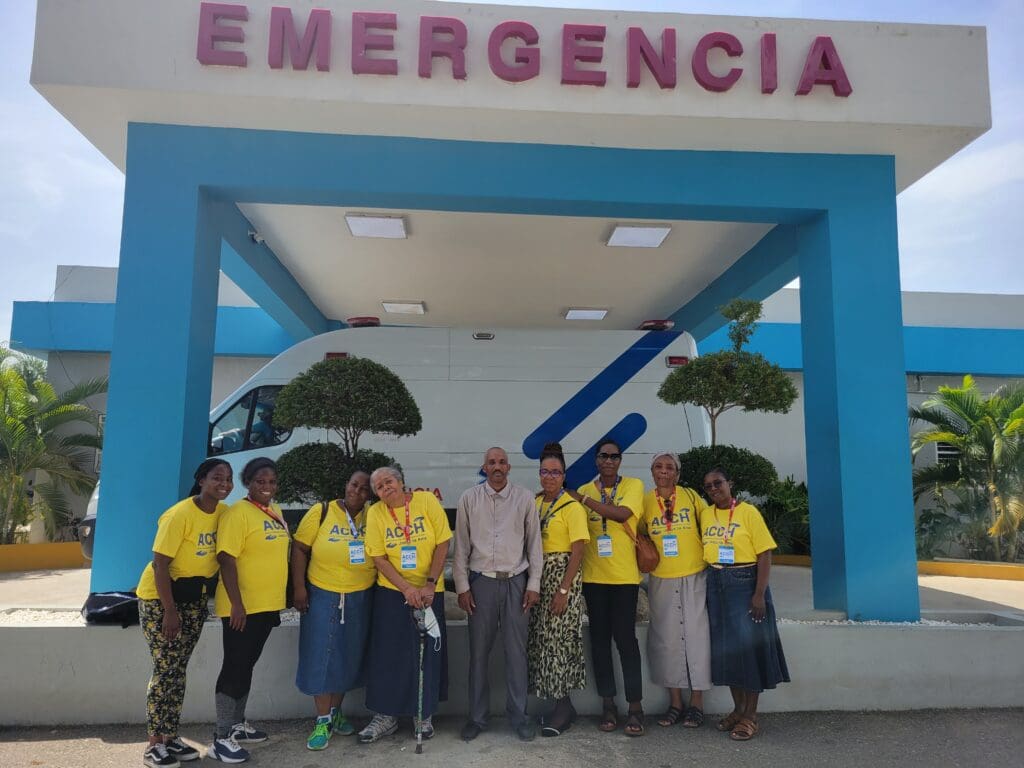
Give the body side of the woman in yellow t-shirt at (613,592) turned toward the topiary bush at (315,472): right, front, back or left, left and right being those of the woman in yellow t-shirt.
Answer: right

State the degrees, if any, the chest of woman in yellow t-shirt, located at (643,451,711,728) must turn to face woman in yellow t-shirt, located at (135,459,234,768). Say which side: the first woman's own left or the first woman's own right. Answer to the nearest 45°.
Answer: approximately 45° to the first woman's own right

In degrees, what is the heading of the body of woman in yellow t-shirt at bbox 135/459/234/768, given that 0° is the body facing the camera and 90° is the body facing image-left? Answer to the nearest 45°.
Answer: approximately 315°

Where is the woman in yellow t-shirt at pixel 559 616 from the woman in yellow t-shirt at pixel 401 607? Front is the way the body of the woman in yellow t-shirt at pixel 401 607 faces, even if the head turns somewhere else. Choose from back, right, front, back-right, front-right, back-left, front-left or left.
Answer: left

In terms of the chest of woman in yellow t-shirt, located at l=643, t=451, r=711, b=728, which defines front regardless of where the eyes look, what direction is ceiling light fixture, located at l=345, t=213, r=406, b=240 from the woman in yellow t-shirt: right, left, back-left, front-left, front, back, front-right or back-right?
back-right

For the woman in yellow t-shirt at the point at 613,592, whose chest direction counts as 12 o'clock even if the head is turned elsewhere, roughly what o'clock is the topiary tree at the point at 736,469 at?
The topiary tree is roughly at 7 o'clock from the woman in yellow t-shirt.

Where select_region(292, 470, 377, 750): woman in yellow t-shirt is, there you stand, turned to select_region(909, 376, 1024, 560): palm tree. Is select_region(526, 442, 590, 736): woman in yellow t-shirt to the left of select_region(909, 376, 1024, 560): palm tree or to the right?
right

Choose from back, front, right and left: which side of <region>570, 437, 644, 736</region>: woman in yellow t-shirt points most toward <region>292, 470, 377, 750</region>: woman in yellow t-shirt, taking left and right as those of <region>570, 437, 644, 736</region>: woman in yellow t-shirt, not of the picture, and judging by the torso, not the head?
right
